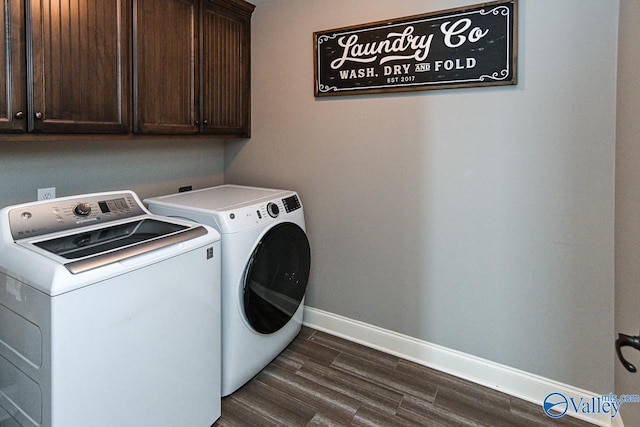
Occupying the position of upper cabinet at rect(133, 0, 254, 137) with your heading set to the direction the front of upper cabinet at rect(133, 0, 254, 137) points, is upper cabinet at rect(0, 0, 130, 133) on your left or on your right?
on your right

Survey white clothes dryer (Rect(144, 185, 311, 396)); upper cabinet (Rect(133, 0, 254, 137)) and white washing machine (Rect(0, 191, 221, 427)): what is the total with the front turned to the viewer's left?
0

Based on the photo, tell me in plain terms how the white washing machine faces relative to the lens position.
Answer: facing the viewer and to the right of the viewer

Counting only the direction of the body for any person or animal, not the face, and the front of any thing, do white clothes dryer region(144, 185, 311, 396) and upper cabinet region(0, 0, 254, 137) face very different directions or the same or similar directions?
same or similar directions

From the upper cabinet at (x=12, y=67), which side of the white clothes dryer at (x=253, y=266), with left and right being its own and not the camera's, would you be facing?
right

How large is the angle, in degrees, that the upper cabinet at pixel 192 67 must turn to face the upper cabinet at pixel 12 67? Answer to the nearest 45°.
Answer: approximately 90° to its right

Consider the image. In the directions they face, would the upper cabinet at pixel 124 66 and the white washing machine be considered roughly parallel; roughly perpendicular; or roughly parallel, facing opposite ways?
roughly parallel

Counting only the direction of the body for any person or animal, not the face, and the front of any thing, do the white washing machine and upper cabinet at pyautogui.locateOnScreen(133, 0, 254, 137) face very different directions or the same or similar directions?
same or similar directions
